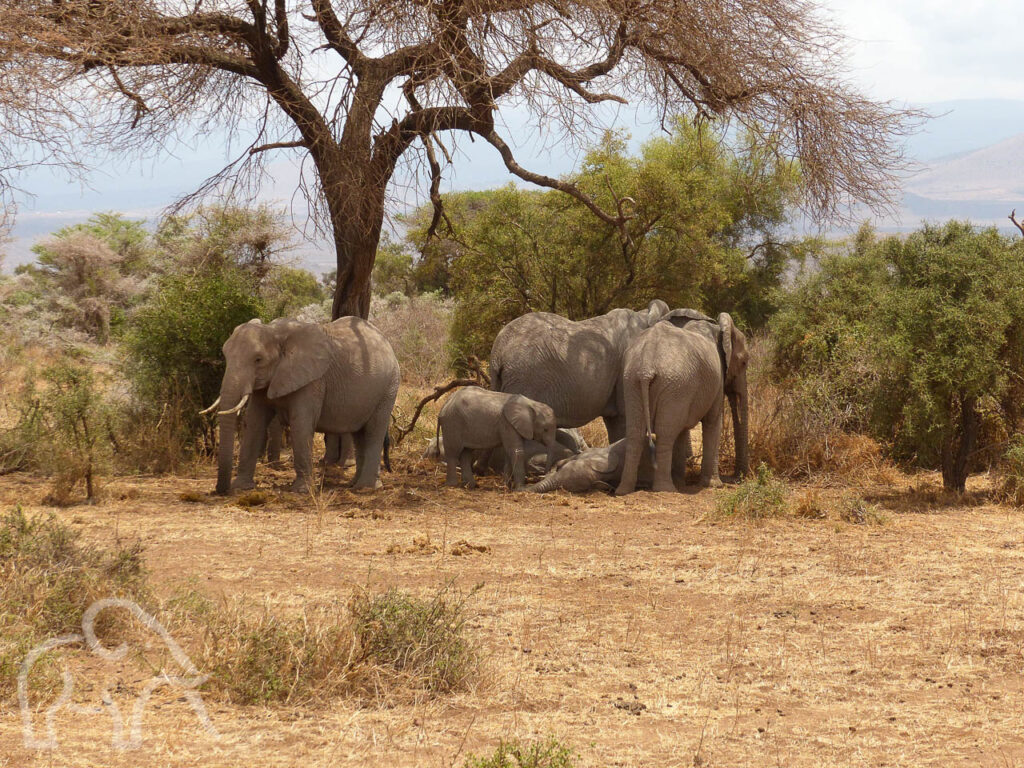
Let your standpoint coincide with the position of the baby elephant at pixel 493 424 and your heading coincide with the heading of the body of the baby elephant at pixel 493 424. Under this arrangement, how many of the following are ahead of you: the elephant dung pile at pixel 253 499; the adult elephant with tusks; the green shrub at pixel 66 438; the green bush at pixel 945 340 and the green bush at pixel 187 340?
1

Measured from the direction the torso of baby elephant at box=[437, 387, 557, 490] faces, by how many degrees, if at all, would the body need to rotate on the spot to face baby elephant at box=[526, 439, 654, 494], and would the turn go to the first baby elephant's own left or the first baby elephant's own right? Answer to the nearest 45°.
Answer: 0° — it already faces it

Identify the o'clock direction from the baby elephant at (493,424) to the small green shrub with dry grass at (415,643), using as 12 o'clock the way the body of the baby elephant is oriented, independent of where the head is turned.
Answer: The small green shrub with dry grass is roughly at 3 o'clock from the baby elephant.

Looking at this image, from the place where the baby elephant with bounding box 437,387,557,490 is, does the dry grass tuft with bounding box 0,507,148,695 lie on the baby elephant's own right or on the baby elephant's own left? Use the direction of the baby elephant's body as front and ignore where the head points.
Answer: on the baby elephant's own right

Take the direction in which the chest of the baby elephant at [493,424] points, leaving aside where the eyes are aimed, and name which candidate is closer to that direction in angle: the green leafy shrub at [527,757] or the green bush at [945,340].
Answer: the green bush

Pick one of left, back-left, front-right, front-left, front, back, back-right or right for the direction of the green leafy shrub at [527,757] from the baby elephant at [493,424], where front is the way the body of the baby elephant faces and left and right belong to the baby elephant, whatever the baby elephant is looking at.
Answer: right

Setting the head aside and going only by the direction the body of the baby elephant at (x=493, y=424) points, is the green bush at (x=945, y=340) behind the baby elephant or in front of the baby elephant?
in front

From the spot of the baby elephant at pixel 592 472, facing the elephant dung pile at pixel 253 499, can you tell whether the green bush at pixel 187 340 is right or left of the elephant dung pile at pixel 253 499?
right

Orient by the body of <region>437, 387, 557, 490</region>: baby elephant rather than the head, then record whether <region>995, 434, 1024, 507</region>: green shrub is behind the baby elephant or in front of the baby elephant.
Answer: in front

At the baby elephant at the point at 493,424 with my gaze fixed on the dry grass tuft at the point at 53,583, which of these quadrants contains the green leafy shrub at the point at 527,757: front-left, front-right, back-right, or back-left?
front-left

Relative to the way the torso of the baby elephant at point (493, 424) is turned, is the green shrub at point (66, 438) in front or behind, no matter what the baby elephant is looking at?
behind

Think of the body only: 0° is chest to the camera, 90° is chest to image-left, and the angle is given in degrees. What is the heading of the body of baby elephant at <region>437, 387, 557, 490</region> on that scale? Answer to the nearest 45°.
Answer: approximately 270°

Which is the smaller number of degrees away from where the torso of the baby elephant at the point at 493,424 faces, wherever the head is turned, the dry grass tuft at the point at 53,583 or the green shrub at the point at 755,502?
the green shrub

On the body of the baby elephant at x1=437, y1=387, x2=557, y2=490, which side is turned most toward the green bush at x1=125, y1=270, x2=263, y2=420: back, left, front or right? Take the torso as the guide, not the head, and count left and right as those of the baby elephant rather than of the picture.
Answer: back
